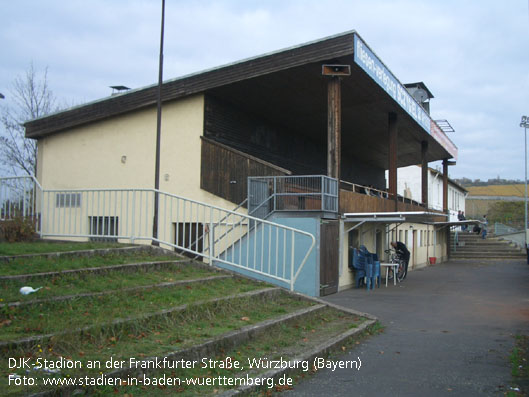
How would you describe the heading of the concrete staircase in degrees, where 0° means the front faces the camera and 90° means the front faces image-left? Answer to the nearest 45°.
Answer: approximately 0°

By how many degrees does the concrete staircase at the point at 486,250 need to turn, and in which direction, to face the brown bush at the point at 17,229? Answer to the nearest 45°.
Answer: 0° — it already faces it
